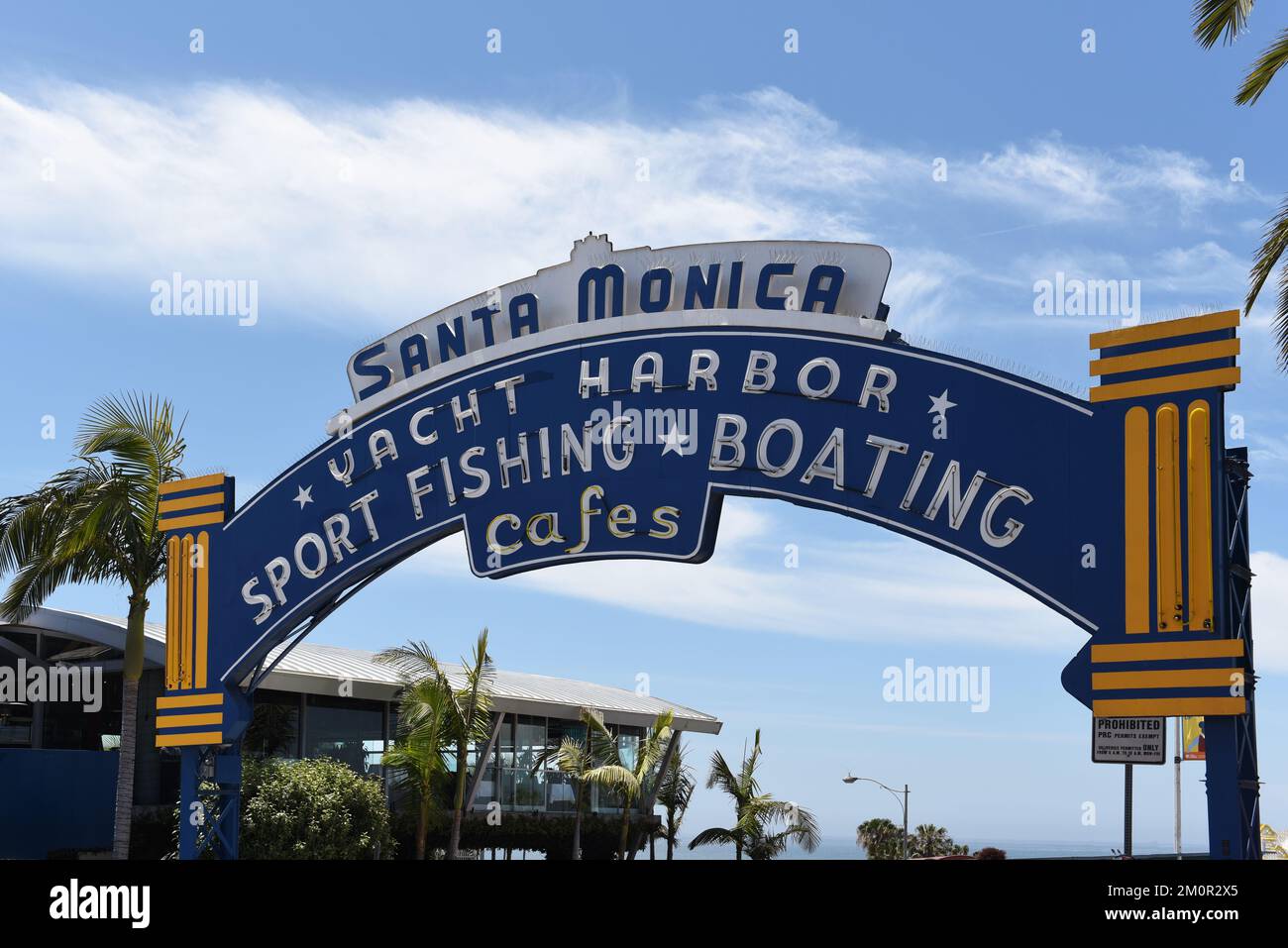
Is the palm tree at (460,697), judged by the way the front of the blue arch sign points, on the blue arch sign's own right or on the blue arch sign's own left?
on the blue arch sign's own right

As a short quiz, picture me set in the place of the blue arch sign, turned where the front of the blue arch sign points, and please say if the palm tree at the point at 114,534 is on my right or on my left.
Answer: on my right

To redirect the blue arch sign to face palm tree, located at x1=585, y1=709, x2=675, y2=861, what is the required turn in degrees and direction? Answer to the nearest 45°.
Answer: approximately 135° to its right

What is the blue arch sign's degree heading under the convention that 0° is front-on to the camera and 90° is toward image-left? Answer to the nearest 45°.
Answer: approximately 45°

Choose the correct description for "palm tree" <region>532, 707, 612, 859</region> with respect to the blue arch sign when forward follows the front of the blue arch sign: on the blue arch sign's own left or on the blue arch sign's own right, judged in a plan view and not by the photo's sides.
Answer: on the blue arch sign's own right
